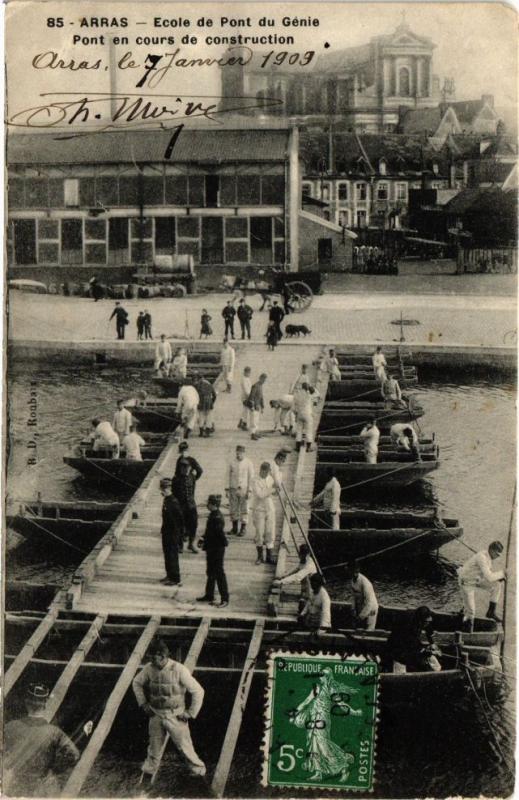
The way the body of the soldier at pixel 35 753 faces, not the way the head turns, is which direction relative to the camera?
away from the camera

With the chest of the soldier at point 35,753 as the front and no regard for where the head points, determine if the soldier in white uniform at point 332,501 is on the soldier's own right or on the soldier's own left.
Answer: on the soldier's own right

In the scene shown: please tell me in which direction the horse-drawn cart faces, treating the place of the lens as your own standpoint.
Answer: facing to the left of the viewer

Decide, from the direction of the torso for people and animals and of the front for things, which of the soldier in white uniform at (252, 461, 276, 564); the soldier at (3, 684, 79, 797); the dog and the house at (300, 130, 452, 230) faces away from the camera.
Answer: the soldier

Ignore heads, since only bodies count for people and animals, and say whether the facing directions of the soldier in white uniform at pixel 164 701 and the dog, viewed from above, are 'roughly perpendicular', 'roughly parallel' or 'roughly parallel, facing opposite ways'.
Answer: roughly perpendicular

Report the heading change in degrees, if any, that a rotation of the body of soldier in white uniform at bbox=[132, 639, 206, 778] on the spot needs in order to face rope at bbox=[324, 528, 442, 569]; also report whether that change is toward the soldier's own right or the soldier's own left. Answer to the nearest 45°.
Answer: approximately 135° to the soldier's own left

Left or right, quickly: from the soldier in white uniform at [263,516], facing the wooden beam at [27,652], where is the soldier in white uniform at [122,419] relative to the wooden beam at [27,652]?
right

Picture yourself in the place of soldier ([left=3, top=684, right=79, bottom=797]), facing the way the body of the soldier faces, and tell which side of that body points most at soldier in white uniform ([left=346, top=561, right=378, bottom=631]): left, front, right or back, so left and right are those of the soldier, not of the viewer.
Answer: front
